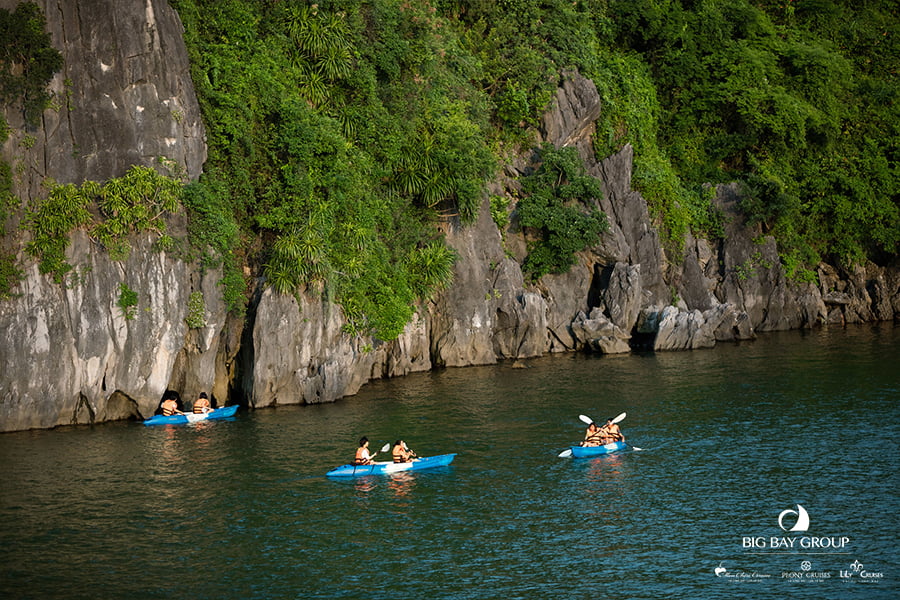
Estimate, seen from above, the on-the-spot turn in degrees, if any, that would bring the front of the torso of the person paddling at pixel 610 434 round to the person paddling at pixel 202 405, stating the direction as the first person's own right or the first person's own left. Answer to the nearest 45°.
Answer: approximately 45° to the first person's own right

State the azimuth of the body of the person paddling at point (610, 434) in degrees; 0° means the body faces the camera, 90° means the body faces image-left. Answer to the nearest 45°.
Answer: approximately 45°

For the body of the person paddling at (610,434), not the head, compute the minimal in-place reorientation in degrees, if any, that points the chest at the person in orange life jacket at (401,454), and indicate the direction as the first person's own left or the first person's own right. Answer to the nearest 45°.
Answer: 0° — they already face them
